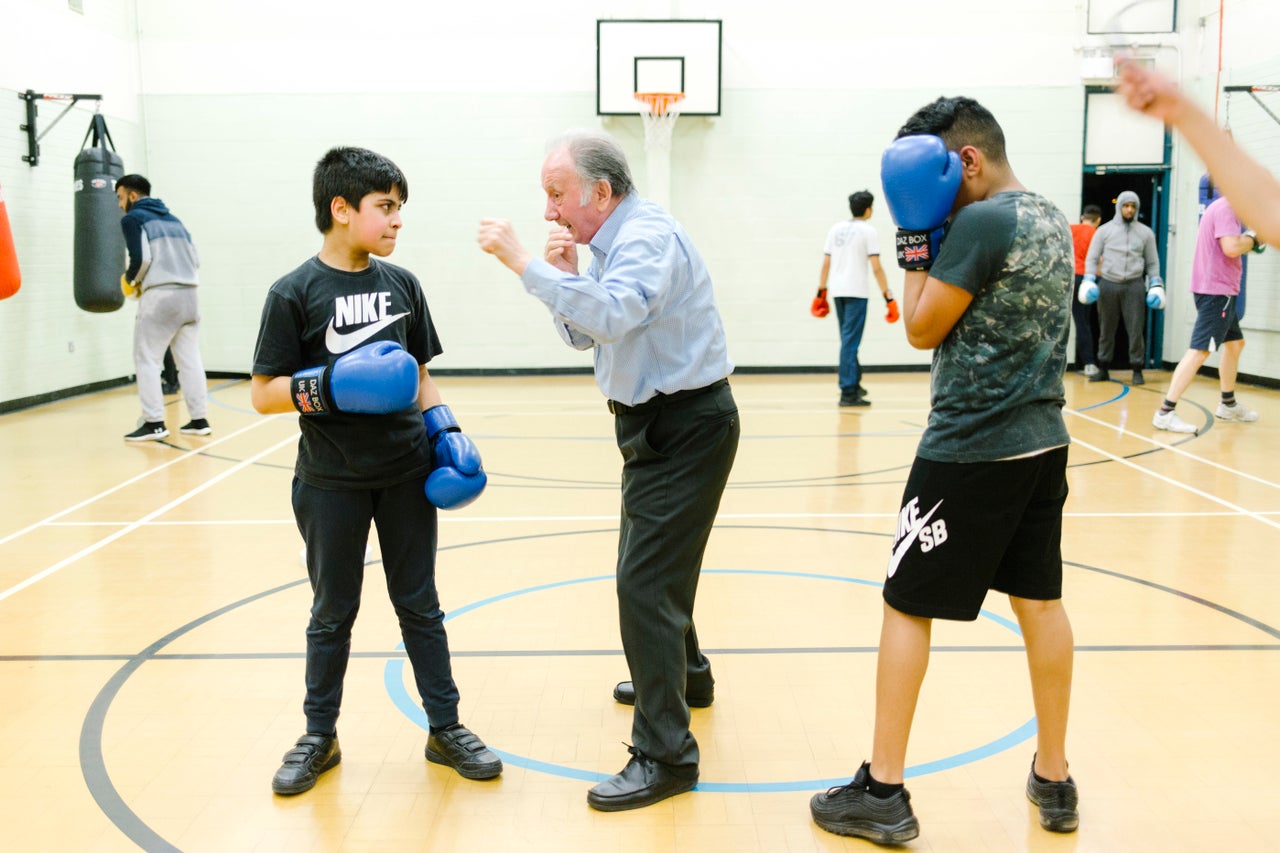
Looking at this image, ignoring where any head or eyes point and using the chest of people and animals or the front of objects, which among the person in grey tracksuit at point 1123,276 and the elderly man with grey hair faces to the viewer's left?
the elderly man with grey hair

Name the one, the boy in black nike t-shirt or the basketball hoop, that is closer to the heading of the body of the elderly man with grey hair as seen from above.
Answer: the boy in black nike t-shirt

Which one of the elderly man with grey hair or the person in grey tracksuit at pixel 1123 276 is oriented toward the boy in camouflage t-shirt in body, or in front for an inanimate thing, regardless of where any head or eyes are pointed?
the person in grey tracksuit

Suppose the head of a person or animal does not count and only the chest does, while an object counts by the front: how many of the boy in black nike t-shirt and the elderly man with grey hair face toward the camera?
1

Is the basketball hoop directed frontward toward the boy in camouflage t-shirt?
yes

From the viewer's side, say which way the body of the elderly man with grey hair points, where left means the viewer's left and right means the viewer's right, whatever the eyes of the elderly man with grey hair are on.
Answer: facing to the left of the viewer

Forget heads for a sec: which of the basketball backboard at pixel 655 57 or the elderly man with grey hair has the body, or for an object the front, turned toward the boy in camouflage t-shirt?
the basketball backboard

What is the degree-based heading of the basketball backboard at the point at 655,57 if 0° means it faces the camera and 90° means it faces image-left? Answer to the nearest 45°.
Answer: approximately 0°

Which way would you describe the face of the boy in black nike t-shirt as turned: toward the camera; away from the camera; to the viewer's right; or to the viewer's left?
to the viewer's right

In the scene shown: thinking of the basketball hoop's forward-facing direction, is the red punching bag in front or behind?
in front

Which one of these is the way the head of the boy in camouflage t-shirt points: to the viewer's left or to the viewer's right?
to the viewer's left
